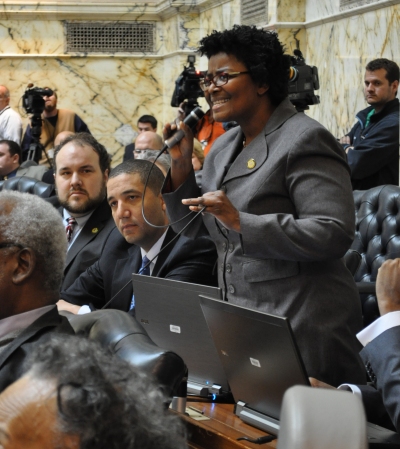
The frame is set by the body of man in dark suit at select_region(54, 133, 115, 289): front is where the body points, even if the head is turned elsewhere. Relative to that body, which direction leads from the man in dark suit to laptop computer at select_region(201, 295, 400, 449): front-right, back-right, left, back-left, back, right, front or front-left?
front-left

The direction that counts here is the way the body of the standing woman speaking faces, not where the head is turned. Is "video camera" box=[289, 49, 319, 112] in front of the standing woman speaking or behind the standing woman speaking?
behind

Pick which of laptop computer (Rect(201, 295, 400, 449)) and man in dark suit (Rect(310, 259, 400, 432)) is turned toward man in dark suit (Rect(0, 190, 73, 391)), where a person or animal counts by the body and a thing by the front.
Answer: man in dark suit (Rect(310, 259, 400, 432))

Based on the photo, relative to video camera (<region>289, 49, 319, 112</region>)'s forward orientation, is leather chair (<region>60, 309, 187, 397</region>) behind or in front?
in front

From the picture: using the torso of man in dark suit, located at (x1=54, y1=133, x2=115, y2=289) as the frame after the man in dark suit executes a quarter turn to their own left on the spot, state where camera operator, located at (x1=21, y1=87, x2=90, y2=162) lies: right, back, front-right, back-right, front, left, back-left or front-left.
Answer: back-left

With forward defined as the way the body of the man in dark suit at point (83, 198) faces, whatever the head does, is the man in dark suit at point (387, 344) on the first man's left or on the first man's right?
on the first man's left

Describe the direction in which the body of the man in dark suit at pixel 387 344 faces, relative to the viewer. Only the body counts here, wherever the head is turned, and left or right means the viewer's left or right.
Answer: facing to the left of the viewer

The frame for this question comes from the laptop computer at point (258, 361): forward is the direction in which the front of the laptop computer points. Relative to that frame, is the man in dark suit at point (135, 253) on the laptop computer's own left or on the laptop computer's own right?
on the laptop computer's own left

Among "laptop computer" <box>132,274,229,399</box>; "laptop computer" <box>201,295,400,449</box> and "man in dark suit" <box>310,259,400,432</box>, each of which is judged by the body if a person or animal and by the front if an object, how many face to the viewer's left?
1
